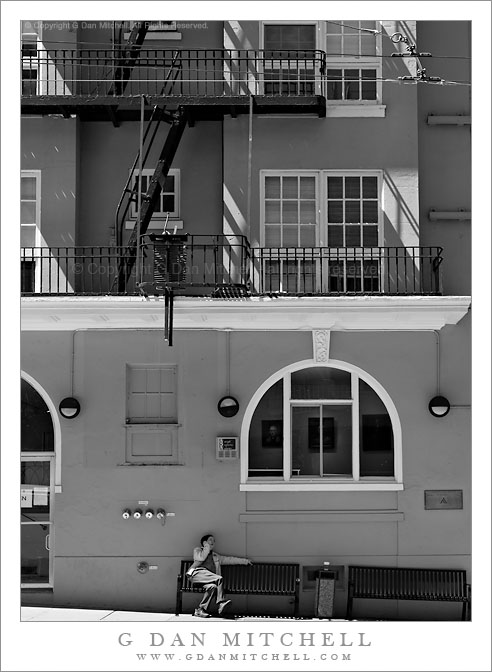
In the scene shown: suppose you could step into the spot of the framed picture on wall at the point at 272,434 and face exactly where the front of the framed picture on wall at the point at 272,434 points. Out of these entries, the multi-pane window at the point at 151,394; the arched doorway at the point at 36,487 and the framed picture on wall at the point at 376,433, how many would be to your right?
2

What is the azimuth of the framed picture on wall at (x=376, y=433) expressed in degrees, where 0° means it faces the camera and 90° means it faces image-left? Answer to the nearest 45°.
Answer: approximately 0°

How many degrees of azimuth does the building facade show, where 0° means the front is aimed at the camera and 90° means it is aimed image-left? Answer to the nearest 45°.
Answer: approximately 0°
